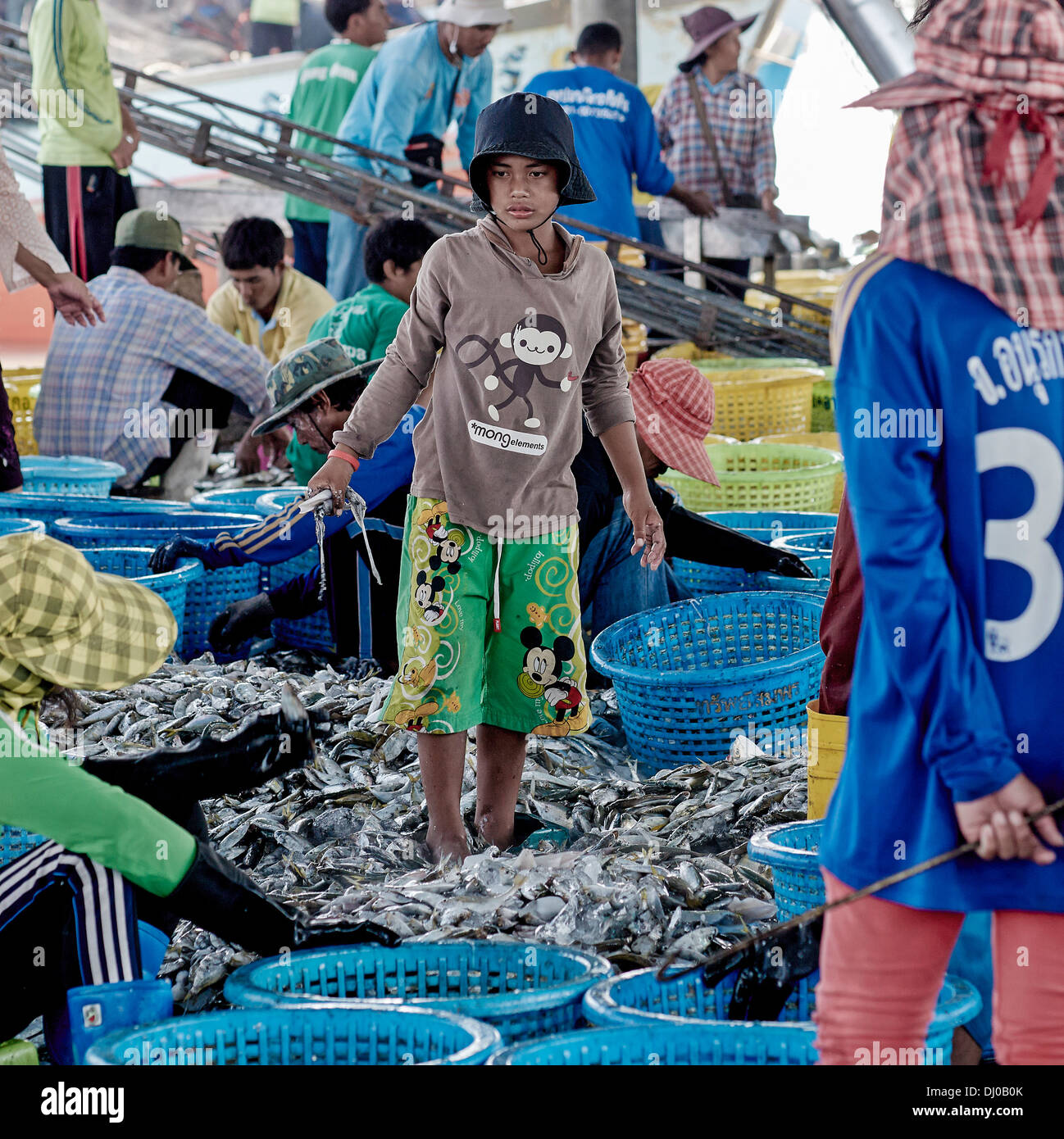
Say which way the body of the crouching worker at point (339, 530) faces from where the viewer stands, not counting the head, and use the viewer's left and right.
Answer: facing to the left of the viewer

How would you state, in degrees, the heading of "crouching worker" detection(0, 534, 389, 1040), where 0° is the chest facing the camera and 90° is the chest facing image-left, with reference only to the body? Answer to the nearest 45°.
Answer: approximately 270°

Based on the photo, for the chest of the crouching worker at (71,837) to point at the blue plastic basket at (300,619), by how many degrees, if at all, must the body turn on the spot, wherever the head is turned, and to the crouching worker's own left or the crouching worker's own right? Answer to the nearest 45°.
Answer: approximately 90° to the crouching worker's own left

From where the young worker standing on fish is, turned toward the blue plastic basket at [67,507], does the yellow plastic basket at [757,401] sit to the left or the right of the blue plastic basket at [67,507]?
right

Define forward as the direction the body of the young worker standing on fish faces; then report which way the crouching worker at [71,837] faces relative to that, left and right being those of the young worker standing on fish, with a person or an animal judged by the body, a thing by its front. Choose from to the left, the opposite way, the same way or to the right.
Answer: to the left
